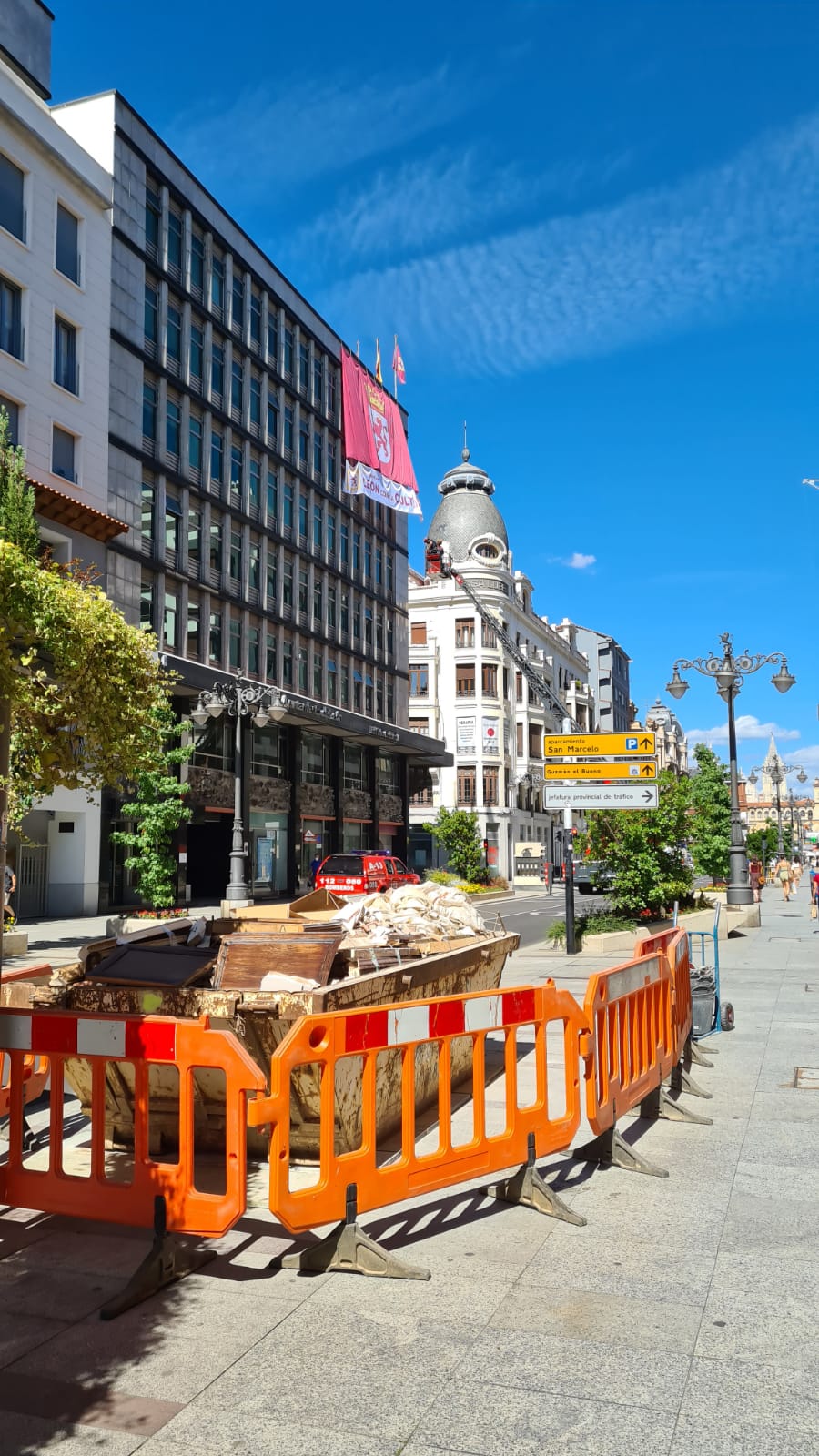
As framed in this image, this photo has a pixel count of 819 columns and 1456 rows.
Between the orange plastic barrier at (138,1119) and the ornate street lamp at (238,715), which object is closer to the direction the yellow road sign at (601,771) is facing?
the orange plastic barrier

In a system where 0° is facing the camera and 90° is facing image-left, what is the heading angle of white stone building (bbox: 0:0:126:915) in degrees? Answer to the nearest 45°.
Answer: approximately 315°

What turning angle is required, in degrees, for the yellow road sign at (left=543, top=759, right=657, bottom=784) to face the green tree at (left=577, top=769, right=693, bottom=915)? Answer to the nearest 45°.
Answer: approximately 180°

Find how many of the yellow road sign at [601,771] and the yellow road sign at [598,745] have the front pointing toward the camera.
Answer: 2

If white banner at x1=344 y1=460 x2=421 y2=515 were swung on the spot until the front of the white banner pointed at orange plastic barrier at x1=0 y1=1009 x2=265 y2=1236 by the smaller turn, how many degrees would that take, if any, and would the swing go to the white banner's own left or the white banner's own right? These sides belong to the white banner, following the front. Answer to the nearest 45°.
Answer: approximately 45° to the white banner's own right

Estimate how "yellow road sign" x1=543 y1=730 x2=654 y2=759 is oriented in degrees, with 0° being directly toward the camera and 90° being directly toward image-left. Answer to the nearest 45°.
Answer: approximately 0°

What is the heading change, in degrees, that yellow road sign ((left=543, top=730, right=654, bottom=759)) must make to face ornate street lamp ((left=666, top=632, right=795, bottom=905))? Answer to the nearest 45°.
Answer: approximately 180°

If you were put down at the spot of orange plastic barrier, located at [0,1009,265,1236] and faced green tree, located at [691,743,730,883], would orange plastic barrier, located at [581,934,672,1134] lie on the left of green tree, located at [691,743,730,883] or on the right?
right

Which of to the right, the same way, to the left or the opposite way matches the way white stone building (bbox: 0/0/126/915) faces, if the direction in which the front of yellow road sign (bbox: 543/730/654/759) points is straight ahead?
to the left

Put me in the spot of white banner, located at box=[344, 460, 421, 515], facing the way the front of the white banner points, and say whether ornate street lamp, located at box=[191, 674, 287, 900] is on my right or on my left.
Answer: on my right

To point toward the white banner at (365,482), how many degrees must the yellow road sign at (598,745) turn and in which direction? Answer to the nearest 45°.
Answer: approximately 180°

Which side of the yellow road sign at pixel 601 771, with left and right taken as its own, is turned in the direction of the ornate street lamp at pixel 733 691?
back
